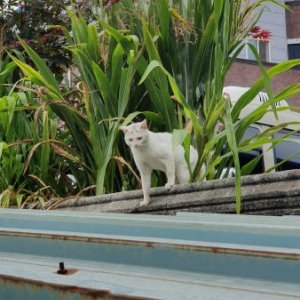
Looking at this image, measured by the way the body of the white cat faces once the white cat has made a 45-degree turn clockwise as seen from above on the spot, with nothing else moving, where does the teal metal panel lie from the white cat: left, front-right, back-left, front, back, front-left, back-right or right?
left

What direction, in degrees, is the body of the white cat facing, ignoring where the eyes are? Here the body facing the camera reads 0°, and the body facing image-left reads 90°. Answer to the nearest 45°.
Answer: approximately 45°
